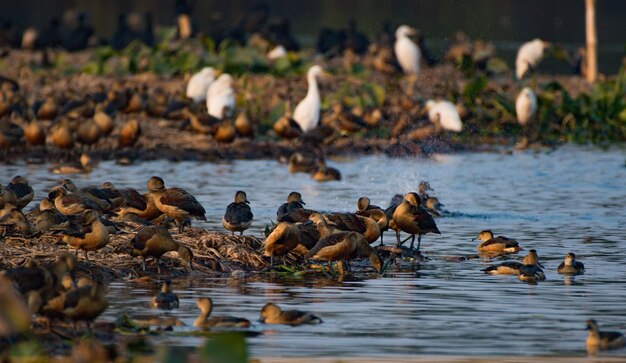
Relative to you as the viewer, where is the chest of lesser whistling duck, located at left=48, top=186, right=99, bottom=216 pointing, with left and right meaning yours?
facing to the left of the viewer

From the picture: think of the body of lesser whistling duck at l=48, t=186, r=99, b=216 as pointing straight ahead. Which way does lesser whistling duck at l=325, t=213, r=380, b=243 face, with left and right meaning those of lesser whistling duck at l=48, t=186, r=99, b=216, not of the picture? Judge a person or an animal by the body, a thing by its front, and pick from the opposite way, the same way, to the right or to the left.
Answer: the opposite way

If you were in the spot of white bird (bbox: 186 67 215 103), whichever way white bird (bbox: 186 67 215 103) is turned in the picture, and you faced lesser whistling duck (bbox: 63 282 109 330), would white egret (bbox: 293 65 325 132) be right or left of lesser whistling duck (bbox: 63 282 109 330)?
left

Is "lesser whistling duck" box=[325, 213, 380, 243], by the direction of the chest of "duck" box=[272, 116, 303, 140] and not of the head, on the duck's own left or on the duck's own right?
on the duck's own left

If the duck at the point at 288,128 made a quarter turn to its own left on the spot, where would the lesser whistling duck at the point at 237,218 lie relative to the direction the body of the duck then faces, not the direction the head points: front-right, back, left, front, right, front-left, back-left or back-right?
front

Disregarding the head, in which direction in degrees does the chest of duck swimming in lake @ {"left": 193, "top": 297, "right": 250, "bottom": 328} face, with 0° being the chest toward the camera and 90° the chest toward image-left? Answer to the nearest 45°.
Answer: approximately 90°
